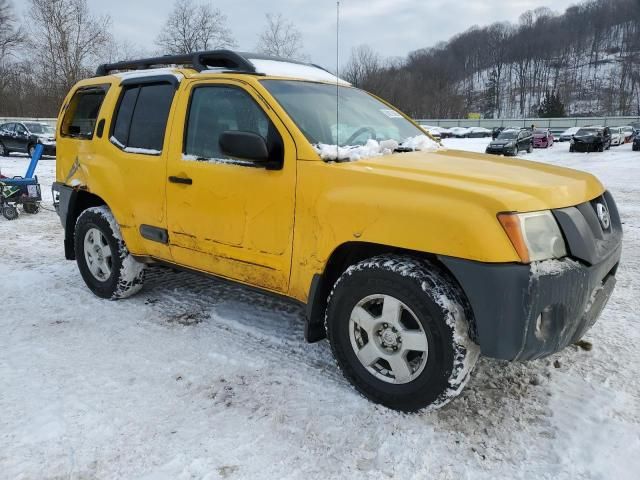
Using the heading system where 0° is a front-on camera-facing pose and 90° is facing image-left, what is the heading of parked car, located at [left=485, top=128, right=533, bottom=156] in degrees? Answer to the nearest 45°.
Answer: approximately 45°

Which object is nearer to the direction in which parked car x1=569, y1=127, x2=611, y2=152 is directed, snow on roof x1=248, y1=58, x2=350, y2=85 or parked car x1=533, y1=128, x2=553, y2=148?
the snow on roof

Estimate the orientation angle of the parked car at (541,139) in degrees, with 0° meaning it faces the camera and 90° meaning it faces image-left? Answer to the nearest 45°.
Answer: approximately 45°

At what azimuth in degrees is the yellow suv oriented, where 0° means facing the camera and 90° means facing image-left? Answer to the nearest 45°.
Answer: approximately 315°

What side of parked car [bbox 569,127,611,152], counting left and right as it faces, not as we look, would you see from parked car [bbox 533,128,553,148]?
right

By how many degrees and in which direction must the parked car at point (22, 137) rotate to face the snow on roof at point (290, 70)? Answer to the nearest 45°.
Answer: approximately 45° to its right

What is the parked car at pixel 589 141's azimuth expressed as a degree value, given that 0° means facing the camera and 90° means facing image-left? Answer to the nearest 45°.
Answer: approximately 45°

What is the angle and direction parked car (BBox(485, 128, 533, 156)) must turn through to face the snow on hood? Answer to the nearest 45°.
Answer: approximately 45° to its left
